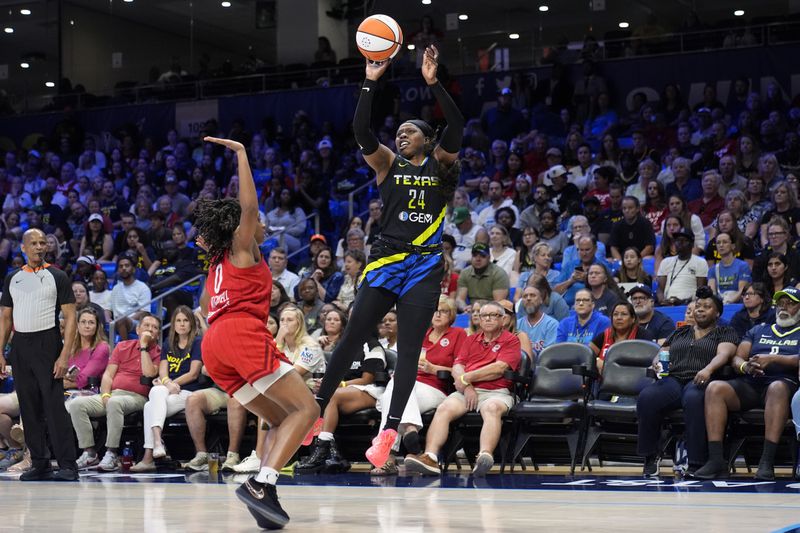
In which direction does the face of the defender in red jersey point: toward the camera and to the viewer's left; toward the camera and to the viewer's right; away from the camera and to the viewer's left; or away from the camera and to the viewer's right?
away from the camera and to the viewer's right

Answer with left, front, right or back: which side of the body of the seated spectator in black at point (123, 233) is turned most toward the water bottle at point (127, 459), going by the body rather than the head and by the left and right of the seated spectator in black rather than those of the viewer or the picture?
front

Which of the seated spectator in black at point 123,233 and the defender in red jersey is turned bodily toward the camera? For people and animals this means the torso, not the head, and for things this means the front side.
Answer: the seated spectator in black

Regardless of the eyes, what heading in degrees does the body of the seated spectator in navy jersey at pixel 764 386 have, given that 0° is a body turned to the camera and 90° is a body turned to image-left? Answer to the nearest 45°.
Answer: approximately 45°

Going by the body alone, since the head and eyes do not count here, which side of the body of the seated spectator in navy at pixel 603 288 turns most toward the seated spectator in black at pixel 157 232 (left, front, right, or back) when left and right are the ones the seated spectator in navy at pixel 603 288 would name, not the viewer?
right

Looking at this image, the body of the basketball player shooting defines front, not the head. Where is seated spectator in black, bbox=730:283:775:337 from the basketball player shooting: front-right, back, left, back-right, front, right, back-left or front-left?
back-left

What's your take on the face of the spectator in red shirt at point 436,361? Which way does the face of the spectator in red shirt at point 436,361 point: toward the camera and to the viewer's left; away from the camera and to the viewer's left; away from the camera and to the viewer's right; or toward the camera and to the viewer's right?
toward the camera and to the viewer's left

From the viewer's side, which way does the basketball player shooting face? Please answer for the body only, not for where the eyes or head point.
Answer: toward the camera

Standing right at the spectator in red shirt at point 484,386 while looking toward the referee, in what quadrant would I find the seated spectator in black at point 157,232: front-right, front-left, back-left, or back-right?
front-right

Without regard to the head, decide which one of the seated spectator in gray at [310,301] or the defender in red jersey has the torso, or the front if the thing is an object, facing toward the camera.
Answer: the seated spectator in gray

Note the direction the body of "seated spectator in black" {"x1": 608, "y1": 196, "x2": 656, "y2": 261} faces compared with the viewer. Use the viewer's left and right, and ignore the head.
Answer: facing the viewer

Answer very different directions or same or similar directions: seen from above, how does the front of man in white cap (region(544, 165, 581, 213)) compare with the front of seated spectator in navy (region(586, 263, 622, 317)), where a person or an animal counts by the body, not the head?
same or similar directions

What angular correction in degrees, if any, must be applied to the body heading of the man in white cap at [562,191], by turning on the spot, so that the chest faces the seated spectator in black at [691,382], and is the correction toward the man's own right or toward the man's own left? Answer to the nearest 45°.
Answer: approximately 45° to the man's own left

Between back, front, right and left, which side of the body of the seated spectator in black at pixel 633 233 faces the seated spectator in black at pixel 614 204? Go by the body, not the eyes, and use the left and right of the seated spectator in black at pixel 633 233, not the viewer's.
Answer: back

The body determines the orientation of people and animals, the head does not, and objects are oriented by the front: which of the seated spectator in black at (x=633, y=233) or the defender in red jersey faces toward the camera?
the seated spectator in black

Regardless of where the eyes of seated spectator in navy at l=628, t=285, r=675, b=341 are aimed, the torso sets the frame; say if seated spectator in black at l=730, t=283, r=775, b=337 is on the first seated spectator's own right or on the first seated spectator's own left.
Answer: on the first seated spectator's own left

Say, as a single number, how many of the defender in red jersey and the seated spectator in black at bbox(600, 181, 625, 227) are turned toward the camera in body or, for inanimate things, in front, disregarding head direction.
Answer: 1
